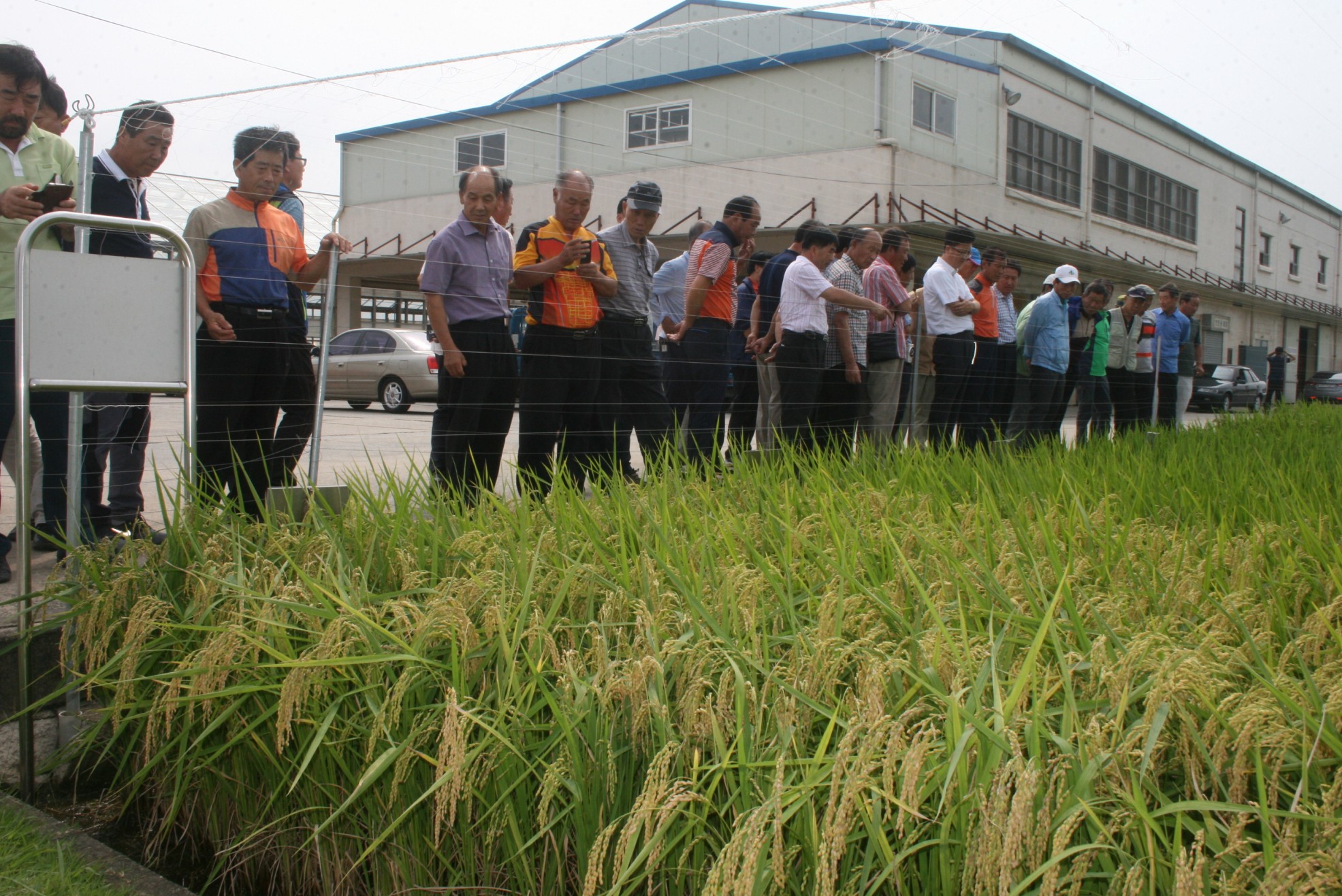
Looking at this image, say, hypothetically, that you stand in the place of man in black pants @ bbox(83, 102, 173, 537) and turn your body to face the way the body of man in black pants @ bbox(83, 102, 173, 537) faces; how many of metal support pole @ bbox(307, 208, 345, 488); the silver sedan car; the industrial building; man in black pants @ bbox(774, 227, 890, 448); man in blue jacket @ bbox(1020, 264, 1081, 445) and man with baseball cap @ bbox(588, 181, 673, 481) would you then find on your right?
0

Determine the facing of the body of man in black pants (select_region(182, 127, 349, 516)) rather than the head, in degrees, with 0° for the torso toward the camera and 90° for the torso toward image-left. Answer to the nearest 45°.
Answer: approximately 315°

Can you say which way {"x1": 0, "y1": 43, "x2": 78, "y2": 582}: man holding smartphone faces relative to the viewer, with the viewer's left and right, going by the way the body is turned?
facing the viewer and to the right of the viewer

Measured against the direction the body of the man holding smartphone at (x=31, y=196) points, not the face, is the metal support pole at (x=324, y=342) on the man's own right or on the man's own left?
on the man's own left

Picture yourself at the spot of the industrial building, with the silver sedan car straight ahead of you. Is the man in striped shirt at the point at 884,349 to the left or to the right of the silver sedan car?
left

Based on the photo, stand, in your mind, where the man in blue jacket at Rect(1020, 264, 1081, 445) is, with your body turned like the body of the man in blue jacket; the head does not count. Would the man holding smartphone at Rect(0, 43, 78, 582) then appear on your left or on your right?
on your right

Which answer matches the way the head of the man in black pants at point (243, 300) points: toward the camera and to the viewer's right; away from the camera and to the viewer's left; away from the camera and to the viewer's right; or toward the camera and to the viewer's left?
toward the camera and to the viewer's right

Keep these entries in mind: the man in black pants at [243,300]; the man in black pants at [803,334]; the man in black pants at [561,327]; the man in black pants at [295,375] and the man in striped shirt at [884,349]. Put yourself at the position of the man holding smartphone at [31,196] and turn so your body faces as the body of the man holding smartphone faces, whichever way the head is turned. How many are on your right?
0

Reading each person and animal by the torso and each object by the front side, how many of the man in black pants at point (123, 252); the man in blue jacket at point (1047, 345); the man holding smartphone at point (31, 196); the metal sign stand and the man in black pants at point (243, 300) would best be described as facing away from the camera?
1

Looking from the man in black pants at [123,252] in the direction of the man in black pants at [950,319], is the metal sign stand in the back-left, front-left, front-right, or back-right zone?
back-right

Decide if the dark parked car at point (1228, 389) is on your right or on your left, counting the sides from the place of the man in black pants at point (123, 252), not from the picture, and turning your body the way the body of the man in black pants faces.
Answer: on your left

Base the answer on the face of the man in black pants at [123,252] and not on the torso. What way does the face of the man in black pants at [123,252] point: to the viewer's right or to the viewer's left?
to the viewer's right
